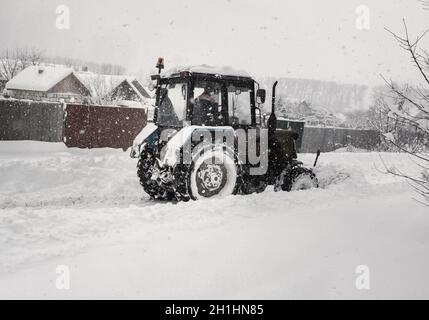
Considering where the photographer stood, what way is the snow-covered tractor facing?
facing away from the viewer and to the right of the viewer

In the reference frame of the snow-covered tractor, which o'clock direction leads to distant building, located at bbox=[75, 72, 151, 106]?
The distant building is roughly at 10 o'clock from the snow-covered tractor.

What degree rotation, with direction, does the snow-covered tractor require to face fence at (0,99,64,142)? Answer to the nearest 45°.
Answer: approximately 90° to its left

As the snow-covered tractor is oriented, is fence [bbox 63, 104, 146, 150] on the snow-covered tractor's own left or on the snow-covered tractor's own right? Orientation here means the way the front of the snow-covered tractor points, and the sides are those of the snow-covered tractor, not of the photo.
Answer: on the snow-covered tractor's own left
